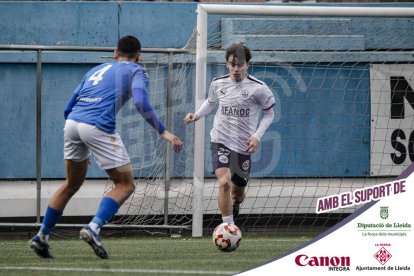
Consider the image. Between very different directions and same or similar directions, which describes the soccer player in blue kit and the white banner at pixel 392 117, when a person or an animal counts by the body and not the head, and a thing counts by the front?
very different directions

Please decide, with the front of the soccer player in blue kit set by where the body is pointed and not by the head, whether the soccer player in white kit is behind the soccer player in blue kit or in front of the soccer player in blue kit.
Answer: in front

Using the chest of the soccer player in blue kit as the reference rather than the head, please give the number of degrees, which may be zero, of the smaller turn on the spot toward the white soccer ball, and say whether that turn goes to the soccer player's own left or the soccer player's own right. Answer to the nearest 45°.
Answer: approximately 45° to the soccer player's own right

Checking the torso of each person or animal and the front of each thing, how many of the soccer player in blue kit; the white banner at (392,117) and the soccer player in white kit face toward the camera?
2

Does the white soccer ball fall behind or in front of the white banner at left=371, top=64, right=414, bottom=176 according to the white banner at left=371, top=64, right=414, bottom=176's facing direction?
in front

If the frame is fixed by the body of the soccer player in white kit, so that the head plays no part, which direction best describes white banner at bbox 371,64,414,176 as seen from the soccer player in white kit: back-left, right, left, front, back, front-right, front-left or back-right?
back-left

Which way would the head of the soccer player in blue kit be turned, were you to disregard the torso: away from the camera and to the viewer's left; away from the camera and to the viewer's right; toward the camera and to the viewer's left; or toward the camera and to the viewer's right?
away from the camera and to the viewer's right
